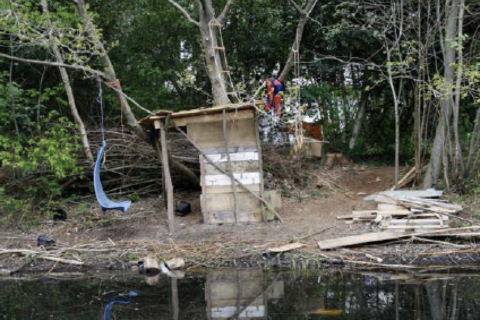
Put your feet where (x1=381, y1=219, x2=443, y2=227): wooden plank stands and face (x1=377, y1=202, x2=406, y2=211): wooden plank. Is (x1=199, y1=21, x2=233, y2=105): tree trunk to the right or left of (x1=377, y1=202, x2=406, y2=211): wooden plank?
left

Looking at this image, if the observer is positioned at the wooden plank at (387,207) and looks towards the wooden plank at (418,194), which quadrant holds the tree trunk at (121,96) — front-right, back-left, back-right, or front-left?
back-left

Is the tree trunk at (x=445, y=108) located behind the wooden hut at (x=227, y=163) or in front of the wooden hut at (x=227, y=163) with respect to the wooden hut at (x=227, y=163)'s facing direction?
behind
